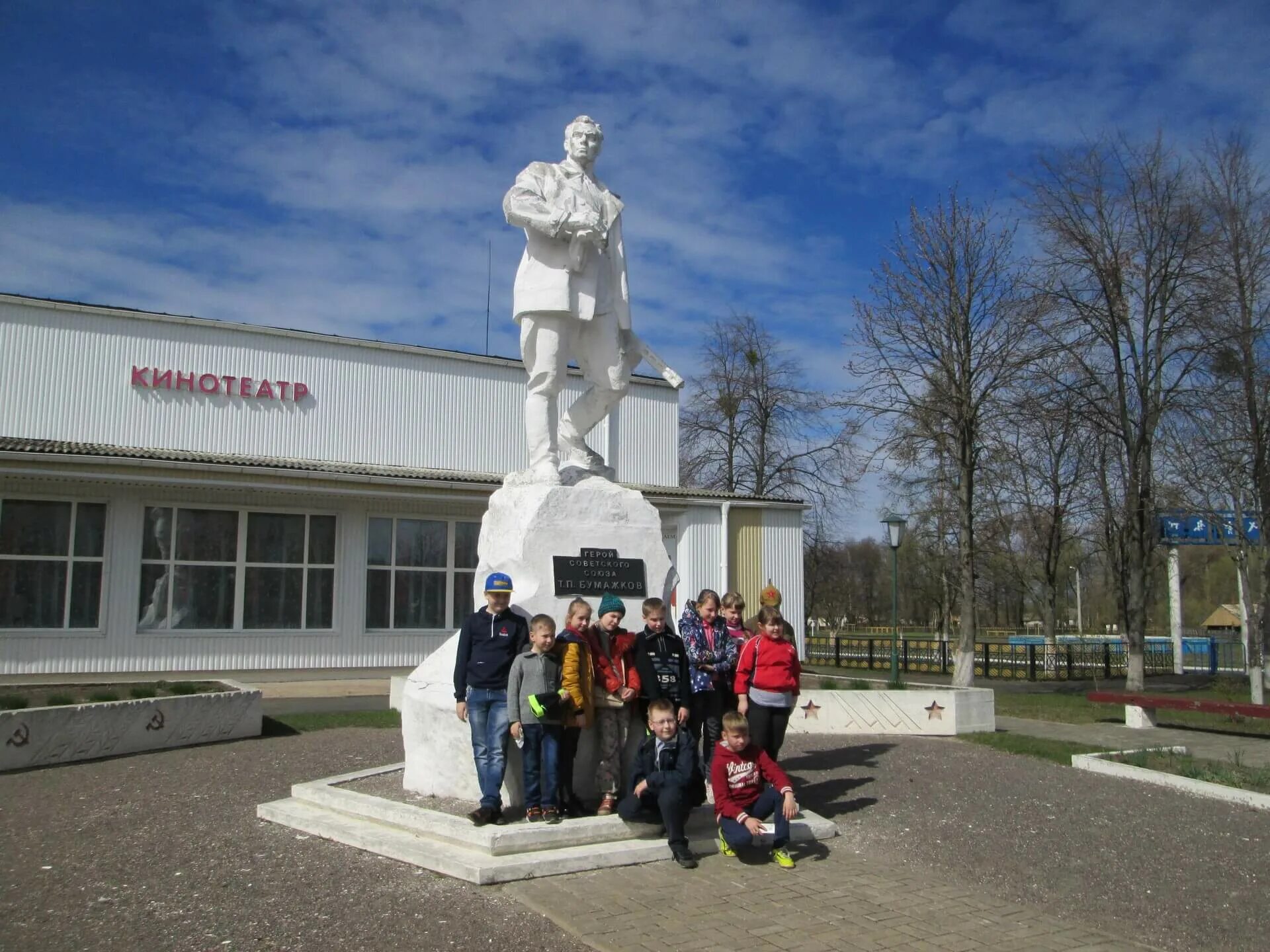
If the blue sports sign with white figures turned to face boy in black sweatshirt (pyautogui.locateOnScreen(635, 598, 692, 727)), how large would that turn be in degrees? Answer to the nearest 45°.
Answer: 0° — it already faces them

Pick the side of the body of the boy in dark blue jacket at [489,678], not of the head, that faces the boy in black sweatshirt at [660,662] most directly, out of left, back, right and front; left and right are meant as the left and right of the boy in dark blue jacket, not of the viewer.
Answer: left

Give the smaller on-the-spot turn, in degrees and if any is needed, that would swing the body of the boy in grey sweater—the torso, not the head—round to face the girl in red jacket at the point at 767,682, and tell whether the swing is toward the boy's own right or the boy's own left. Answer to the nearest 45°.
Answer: approximately 90° to the boy's own left

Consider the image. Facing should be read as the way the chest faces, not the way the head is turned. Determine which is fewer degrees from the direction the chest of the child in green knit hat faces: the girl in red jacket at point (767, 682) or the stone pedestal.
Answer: the girl in red jacket

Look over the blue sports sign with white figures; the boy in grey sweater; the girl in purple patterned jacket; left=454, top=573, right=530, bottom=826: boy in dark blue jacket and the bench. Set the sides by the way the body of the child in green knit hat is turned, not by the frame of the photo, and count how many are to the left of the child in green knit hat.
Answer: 3

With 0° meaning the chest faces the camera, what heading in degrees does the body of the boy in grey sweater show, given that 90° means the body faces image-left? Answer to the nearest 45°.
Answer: approximately 315°

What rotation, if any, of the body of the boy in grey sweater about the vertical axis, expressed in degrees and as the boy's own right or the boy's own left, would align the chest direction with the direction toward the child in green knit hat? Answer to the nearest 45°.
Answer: approximately 90° to the boy's own left

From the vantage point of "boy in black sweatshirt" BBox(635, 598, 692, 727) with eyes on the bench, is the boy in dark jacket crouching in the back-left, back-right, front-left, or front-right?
back-right
